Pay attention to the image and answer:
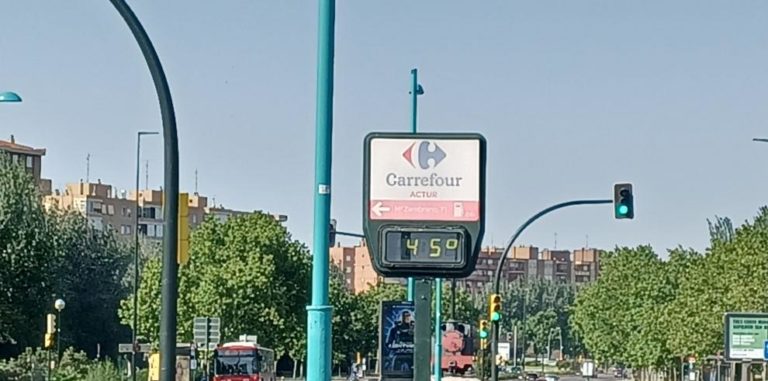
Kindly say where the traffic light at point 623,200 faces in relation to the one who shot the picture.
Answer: facing the viewer

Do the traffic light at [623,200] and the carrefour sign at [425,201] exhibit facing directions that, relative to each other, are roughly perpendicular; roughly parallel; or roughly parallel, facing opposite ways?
roughly parallel

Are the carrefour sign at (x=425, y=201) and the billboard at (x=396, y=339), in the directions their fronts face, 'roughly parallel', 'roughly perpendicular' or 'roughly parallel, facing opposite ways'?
roughly parallel

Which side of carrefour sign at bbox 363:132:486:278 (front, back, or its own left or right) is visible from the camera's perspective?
front

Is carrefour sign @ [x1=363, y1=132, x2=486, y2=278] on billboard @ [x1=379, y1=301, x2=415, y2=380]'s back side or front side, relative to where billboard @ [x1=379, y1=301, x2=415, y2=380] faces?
on the front side

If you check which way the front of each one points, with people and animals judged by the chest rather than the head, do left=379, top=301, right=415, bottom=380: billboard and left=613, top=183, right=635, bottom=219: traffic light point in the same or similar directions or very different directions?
same or similar directions

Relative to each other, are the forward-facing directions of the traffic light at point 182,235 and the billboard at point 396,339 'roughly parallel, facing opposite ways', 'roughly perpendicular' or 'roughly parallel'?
roughly perpendicular

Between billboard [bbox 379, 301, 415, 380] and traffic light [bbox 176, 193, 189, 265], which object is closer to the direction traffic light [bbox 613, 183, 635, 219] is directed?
the traffic light

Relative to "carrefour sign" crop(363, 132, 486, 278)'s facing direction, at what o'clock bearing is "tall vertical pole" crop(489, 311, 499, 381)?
The tall vertical pole is roughly at 6 o'clock from the carrefour sign.

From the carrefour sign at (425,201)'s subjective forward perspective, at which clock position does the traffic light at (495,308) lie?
The traffic light is roughly at 6 o'clock from the carrefour sign.
